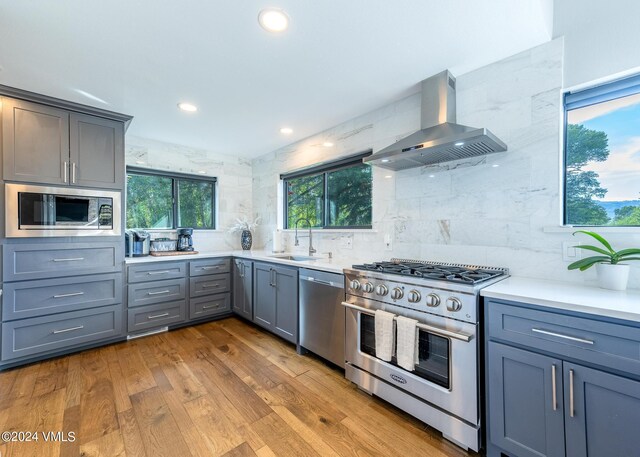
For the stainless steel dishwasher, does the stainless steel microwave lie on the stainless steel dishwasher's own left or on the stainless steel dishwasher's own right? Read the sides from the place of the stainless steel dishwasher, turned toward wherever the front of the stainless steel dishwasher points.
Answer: on the stainless steel dishwasher's own right

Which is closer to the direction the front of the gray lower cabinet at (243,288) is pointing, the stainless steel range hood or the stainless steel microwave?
the stainless steel microwave

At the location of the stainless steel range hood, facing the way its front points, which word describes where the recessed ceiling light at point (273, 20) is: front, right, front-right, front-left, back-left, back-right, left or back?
front

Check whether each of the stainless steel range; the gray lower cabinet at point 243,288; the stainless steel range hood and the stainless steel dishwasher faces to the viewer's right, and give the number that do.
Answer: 0

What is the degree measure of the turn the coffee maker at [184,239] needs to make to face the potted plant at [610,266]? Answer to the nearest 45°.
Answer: approximately 45° to its left

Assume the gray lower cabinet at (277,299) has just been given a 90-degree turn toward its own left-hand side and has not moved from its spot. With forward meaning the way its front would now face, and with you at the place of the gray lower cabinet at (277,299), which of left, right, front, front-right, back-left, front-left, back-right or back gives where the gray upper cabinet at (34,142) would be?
back-right

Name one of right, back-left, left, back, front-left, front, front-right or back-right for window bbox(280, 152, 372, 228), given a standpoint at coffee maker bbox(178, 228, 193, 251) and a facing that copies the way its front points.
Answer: front-left

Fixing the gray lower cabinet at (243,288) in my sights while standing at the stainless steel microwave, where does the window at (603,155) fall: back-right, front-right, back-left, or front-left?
front-right

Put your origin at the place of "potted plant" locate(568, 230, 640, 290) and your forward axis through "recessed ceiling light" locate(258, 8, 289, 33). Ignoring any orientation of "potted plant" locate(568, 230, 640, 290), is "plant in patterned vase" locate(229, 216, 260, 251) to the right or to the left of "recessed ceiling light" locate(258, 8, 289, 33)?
right

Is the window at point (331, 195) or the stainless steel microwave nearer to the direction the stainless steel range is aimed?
the stainless steel microwave

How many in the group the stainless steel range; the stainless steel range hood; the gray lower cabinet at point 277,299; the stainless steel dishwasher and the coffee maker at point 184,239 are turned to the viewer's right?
0

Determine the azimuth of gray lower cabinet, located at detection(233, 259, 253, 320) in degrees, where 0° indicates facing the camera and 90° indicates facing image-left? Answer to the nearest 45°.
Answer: approximately 45°

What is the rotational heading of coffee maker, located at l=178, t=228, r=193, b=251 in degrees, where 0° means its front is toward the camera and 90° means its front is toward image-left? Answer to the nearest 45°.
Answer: approximately 0°
